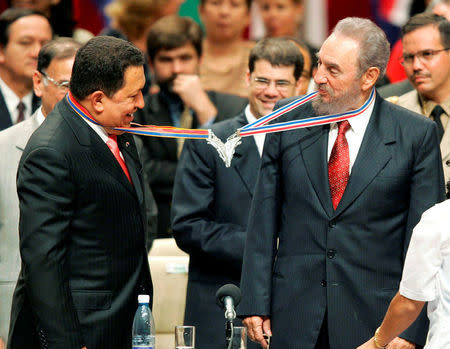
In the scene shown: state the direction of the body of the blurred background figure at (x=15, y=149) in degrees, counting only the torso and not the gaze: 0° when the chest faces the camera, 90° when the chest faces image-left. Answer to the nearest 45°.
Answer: approximately 315°

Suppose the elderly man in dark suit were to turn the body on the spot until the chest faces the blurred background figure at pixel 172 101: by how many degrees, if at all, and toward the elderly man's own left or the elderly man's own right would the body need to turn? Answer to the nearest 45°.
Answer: approximately 135° to the elderly man's own right

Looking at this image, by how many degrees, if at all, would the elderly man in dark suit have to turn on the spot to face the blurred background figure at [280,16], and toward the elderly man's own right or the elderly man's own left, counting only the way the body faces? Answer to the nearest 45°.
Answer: approximately 180°

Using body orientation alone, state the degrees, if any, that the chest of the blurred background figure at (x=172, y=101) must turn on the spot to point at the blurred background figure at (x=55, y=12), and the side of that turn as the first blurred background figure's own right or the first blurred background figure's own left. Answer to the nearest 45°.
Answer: approximately 135° to the first blurred background figure's own right

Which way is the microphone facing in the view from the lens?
facing away from the viewer

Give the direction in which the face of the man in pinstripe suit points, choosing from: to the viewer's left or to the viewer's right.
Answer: to the viewer's right
